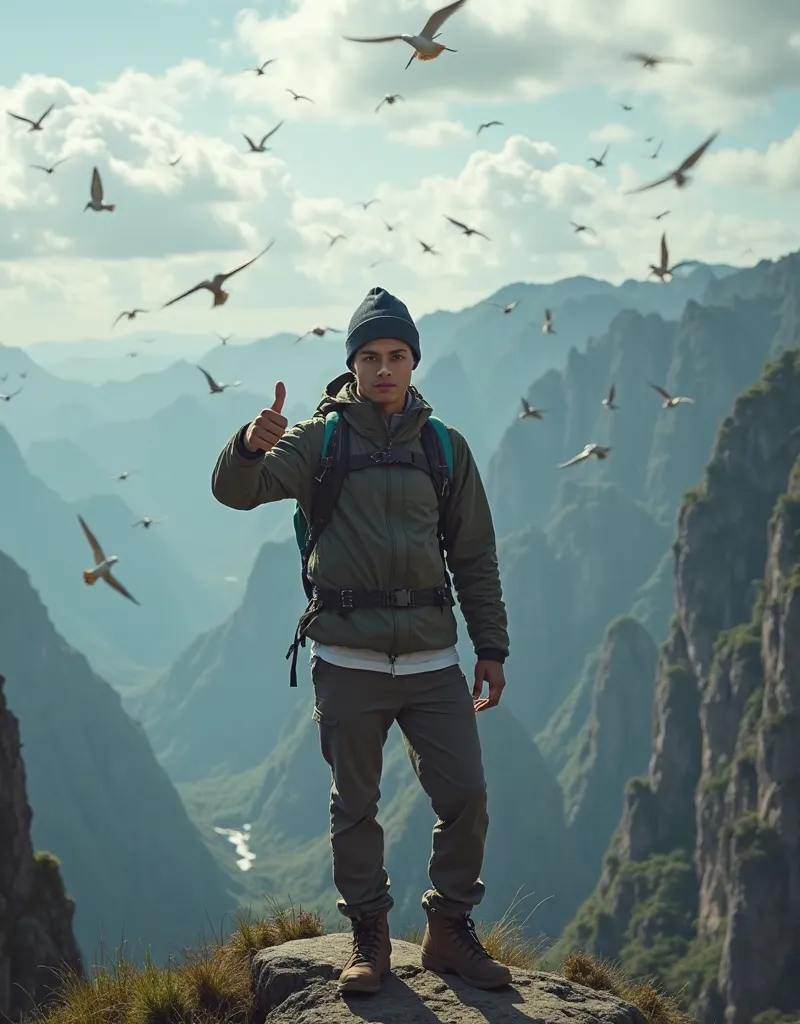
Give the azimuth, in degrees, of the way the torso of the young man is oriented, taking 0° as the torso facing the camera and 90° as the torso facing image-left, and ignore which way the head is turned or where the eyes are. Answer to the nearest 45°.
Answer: approximately 0°

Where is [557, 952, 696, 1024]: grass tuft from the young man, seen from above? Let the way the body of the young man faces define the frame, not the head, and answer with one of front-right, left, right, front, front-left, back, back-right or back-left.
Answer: back-left

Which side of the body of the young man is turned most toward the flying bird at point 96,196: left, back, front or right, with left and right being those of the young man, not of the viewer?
back

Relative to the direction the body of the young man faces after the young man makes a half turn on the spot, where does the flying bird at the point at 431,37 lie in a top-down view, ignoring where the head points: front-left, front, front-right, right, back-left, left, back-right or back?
front
